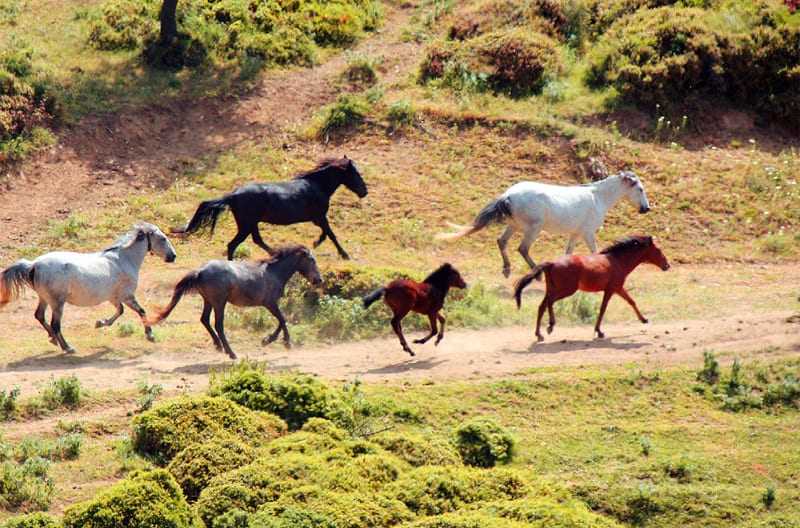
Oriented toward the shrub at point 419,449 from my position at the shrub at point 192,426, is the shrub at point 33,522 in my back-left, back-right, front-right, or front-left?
back-right

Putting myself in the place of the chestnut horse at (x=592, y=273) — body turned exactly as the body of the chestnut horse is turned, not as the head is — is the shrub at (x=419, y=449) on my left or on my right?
on my right

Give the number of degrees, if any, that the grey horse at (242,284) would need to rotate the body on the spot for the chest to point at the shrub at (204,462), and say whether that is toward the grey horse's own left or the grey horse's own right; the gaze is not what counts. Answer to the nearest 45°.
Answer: approximately 90° to the grey horse's own right

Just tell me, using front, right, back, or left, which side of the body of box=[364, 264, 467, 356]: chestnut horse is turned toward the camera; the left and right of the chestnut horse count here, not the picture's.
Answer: right

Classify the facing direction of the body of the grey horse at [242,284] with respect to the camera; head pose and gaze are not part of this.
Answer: to the viewer's right

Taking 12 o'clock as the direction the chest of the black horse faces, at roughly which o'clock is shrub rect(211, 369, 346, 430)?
The shrub is roughly at 3 o'clock from the black horse.

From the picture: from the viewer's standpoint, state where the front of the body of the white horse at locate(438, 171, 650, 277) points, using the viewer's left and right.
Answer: facing to the right of the viewer

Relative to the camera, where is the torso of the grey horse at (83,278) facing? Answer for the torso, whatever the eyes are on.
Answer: to the viewer's right

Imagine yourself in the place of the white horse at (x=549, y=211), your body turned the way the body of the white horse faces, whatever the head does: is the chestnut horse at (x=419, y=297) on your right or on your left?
on your right

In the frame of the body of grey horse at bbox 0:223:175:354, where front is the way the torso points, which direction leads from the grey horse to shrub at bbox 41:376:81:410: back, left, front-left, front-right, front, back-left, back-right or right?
right

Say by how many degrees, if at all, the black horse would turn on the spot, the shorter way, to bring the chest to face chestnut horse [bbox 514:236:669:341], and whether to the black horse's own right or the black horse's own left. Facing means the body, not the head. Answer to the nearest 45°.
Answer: approximately 45° to the black horse's own right

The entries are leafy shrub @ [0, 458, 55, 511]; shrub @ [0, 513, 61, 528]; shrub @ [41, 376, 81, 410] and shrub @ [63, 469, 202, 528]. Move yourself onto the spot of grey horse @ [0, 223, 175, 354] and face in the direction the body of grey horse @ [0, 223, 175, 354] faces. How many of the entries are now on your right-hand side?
4

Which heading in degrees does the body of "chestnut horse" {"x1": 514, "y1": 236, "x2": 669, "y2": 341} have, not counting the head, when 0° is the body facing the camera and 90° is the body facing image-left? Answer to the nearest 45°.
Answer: approximately 270°

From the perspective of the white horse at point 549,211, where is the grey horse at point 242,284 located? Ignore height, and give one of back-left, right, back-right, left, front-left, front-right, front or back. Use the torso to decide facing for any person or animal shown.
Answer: back-right

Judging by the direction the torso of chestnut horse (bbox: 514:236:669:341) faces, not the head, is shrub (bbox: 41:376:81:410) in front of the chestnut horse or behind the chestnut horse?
behind

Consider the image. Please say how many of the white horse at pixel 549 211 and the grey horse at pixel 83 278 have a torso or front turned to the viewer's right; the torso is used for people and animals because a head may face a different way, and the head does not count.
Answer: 2
